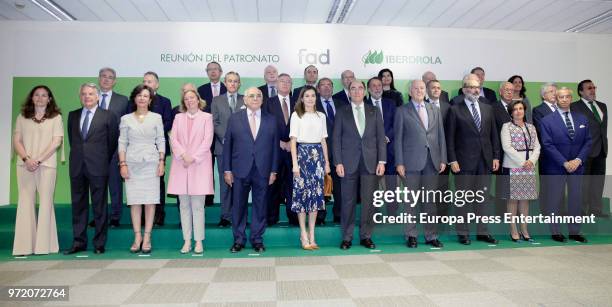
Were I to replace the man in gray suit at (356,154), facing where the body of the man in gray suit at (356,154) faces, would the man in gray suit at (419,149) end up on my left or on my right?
on my left

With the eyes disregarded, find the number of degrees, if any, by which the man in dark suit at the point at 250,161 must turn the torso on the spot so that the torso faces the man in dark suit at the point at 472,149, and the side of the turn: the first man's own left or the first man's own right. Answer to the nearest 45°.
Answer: approximately 90° to the first man's own left

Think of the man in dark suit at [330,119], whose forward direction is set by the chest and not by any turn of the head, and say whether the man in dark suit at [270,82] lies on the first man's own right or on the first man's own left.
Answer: on the first man's own right

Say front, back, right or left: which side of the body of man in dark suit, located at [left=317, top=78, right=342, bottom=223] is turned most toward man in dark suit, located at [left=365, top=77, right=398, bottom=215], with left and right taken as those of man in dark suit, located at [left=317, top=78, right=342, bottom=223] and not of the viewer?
left

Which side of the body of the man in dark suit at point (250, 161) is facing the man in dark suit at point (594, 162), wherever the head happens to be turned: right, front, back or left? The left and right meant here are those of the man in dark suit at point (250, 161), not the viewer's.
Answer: left

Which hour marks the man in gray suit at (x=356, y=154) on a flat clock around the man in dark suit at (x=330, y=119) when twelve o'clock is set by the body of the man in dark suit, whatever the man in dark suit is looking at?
The man in gray suit is roughly at 11 o'clock from the man in dark suit.

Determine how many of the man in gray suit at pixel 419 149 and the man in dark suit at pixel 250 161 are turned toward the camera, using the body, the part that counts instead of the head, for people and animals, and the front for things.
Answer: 2

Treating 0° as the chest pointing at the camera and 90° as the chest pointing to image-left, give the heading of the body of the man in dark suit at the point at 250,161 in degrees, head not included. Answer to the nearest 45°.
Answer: approximately 0°
